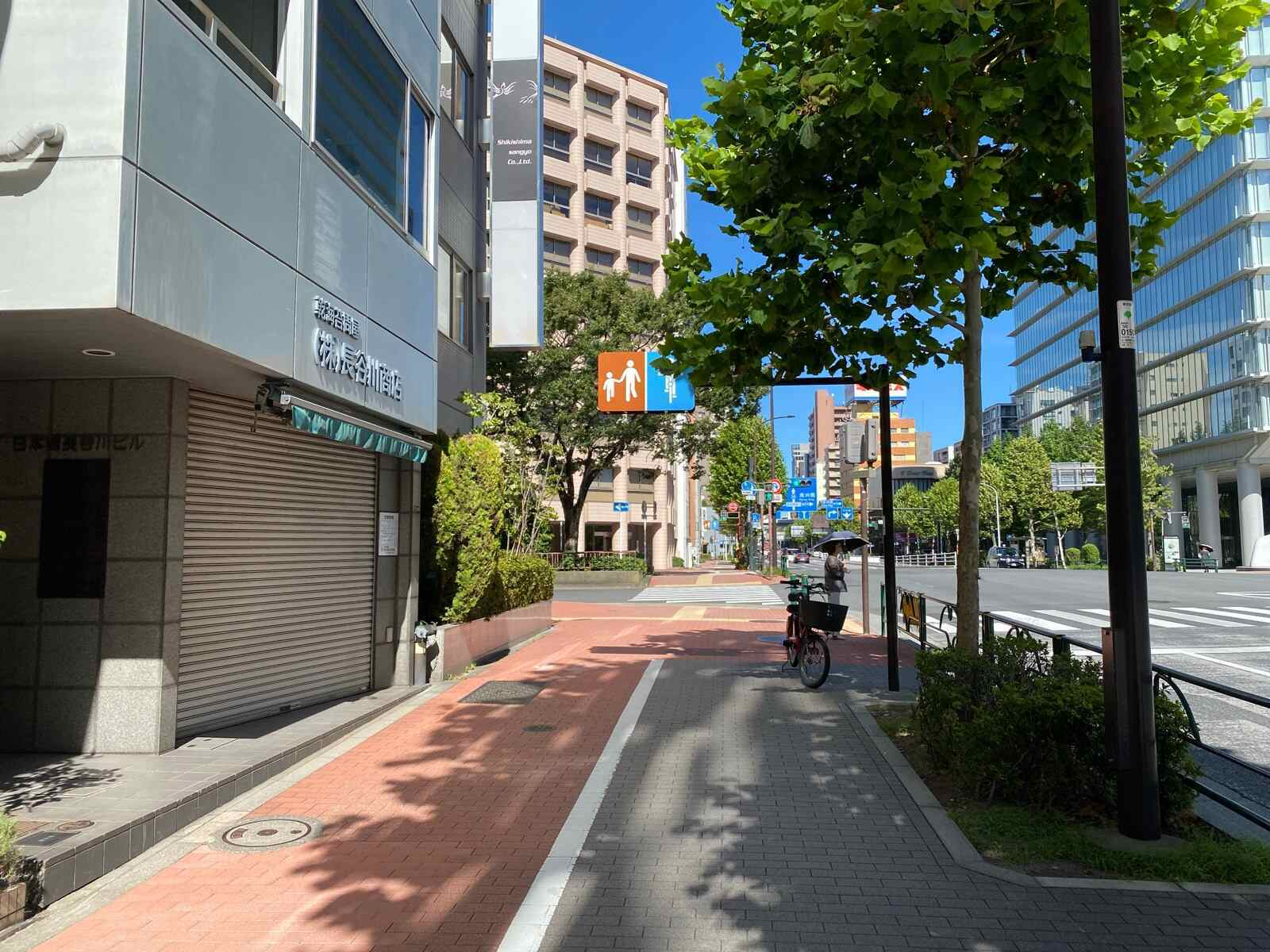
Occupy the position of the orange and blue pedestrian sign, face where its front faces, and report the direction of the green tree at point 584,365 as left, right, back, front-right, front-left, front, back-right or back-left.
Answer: back

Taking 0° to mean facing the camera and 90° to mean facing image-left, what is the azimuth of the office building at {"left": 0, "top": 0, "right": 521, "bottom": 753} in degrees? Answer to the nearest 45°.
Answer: approximately 315°

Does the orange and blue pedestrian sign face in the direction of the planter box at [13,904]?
yes

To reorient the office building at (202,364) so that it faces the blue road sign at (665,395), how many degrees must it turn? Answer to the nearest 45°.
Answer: approximately 90° to its left

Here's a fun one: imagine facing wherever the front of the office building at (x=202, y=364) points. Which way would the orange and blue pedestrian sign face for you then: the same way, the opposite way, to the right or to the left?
to the right

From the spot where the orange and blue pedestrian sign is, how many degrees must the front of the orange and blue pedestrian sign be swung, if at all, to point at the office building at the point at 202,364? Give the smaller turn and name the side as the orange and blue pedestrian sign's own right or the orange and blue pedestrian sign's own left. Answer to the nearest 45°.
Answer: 0° — it already faces it

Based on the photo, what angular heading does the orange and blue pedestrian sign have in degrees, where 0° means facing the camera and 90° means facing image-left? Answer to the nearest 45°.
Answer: approximately 0°
